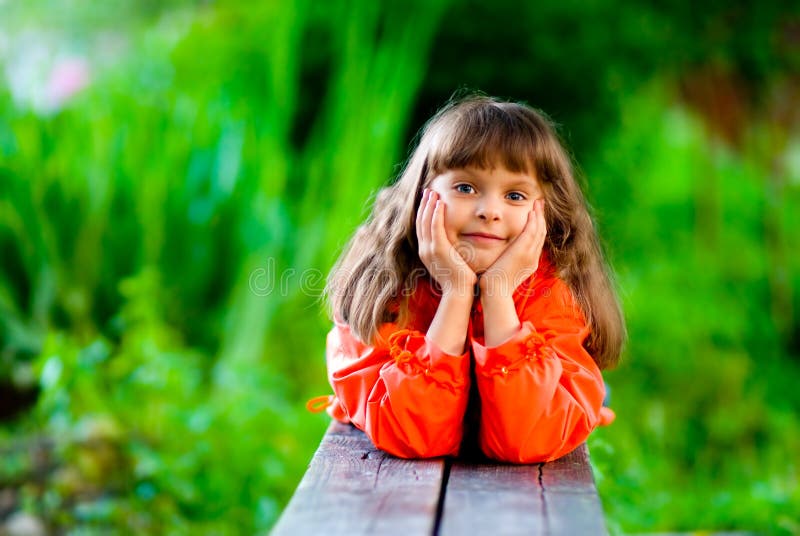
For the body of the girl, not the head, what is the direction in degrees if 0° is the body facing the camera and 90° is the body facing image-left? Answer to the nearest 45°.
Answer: approximately 0°

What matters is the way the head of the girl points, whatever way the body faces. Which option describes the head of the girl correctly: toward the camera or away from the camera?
toward the camera
